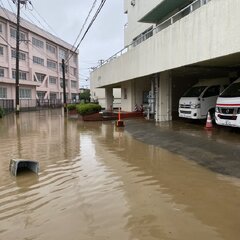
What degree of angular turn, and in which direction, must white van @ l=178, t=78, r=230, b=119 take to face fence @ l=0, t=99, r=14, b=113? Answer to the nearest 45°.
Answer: approximately 90° to its right

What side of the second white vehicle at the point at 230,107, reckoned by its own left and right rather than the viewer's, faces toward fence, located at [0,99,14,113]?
right

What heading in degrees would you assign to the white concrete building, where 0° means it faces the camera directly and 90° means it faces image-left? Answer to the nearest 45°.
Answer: approximately 45°

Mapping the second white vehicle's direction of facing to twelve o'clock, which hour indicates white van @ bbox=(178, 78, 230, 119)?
The white van is roughly at 4 o'clock from the second white vehicle.
